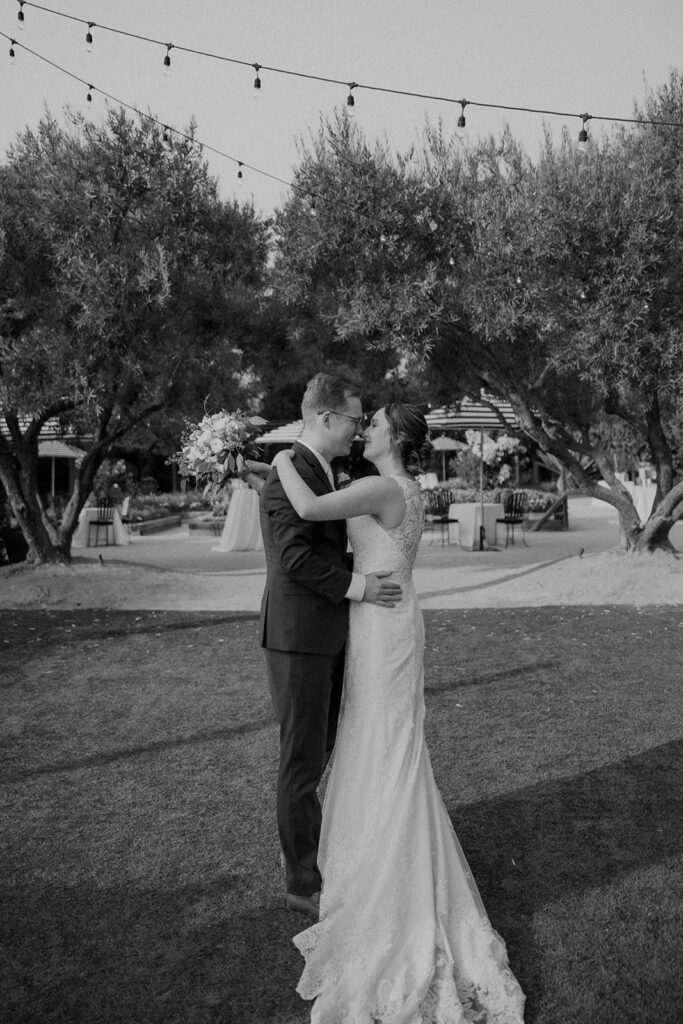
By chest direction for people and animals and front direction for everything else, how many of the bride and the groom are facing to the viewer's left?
1

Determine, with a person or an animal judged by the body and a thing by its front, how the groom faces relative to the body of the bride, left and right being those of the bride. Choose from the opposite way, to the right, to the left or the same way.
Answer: the opposite way

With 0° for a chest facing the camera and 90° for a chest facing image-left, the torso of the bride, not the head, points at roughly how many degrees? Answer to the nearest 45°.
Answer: approximately 90°

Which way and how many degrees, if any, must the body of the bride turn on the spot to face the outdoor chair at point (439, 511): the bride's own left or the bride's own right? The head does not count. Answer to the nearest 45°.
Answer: approximately 90° to the bride's own right

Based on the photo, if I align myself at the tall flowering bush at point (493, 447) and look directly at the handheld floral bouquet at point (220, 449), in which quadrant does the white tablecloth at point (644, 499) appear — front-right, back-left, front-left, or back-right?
back-left

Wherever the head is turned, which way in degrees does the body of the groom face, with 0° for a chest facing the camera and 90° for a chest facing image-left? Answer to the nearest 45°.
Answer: approximately 270°

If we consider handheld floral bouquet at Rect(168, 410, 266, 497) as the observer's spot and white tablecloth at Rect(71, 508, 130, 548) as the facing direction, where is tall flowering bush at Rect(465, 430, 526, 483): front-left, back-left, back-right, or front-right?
front-right

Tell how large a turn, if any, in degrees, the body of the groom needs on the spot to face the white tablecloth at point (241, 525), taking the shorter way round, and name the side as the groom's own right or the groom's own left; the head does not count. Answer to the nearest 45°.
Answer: approximately 90° to the groom's own left

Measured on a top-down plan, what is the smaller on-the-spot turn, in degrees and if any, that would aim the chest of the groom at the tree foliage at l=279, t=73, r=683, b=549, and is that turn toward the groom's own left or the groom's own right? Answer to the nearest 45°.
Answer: approximately 90° to the groom's own left

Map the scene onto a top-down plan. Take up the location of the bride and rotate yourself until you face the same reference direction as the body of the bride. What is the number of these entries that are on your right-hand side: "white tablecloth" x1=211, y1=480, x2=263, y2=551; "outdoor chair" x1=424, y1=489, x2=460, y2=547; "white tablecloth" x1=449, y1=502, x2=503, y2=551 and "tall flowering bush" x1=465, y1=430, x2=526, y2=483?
4

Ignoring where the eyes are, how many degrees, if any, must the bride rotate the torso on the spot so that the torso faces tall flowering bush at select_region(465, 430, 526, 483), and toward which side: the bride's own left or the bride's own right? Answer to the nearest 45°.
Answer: approximately 90° to the bride's own right

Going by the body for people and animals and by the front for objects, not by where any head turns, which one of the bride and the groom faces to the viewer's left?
the bride

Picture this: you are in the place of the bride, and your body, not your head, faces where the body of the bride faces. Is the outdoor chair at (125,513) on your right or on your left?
on your right

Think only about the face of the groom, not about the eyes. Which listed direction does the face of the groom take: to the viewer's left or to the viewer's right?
to the viewer's right

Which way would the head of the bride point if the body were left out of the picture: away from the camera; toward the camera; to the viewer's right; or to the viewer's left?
to the viewer's left
